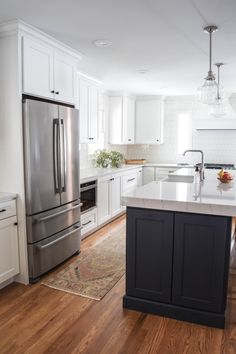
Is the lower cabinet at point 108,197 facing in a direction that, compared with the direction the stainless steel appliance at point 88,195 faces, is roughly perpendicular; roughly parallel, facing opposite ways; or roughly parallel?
roughly parallel

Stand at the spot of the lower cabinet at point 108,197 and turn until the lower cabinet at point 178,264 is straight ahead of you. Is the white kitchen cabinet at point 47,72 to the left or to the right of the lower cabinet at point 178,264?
right

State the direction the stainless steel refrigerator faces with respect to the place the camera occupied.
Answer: facing the viewer and to the right of the viewer

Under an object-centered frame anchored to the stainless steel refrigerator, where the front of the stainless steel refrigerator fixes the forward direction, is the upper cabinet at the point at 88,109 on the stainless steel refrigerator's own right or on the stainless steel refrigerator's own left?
on the stainless steel refrigerator's own left

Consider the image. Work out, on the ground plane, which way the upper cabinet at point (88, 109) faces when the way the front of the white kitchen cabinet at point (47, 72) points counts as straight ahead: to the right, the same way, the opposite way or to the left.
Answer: the same way

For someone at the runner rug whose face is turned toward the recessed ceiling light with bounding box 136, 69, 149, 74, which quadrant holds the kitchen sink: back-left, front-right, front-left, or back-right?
front-right

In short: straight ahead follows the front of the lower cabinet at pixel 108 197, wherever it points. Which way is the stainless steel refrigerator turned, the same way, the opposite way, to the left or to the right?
the same way

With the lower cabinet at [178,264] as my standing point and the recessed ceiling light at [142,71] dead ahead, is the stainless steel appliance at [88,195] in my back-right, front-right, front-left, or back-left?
front-left

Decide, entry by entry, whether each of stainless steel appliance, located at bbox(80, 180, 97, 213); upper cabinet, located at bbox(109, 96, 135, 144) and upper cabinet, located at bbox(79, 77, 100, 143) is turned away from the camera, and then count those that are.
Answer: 0

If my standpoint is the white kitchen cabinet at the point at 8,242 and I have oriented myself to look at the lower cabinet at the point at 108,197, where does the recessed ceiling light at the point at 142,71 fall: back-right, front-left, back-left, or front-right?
front-right

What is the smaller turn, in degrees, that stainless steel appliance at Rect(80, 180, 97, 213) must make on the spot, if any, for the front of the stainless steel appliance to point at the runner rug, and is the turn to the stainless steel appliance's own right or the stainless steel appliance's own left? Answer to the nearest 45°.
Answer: approximately 45° to the stainless steel appliance's own right

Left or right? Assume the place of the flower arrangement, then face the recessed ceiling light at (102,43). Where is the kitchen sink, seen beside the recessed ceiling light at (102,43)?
left

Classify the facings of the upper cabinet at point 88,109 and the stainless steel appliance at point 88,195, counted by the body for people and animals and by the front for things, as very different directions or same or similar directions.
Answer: same or similar directions
